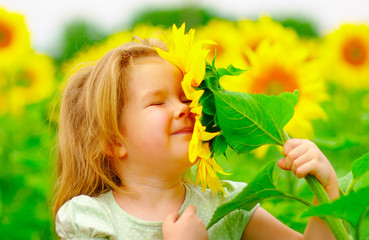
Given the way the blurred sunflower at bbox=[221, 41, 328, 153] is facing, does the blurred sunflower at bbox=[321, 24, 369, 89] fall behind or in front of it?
behind

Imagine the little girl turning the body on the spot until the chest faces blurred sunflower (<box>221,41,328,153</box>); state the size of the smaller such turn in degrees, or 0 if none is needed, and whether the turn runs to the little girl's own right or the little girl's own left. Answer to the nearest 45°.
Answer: approximately 90° to the little girl's own left

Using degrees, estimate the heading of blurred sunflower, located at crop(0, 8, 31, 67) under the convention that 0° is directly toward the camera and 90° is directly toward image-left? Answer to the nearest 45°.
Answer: approximately 0°

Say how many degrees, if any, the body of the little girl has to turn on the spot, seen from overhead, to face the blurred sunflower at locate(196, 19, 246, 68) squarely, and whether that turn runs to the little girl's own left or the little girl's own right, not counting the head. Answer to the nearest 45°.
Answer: approximately 135° to the little girl's own left

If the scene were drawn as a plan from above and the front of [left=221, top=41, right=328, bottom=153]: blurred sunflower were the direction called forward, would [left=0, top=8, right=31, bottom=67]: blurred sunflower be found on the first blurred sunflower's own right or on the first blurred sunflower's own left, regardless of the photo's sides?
on the first blurred sunflower's own right

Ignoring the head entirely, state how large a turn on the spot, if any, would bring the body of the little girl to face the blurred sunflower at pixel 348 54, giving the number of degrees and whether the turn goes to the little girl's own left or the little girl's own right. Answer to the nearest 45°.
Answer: approximately 90° to the little girl's own left

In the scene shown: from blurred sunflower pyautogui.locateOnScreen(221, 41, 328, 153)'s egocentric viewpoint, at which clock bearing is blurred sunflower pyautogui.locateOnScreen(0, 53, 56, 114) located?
blurred sunflower pyautogui.locateOnScreen(0, 53, 56, 114) is roughly at 4 o'clock from blurred sunflower pyautogui.locateOnScreen(221, 41, 328, 153).

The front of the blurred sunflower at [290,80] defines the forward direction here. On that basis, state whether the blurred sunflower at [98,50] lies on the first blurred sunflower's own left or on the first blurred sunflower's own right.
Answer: on the first blurred sunflower's own right
